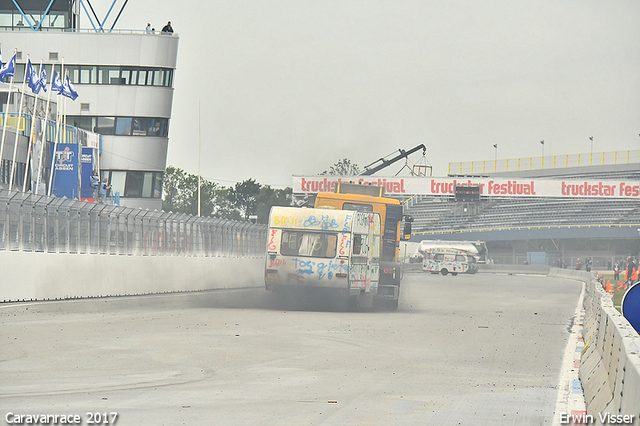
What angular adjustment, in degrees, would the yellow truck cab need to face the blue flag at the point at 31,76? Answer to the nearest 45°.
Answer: approximately 45° to its left

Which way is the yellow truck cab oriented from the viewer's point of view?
away from the camera

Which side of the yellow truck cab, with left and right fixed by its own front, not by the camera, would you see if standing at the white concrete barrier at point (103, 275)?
left

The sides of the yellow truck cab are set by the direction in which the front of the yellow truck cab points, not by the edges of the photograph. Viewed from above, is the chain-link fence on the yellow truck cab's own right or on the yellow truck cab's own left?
on the yellow truck cab's own left

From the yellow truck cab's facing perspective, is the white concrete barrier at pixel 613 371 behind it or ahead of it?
behind
